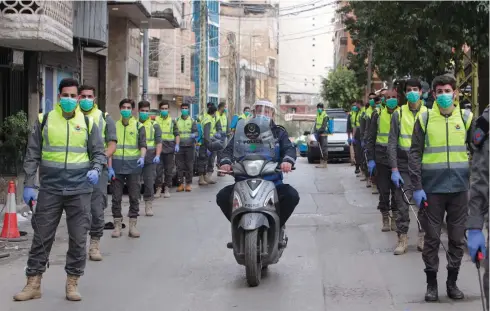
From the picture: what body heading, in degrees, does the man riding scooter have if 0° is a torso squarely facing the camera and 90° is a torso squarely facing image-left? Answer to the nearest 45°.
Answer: approximately 0°

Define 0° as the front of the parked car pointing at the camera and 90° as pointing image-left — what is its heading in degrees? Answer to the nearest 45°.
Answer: approximately 0°
